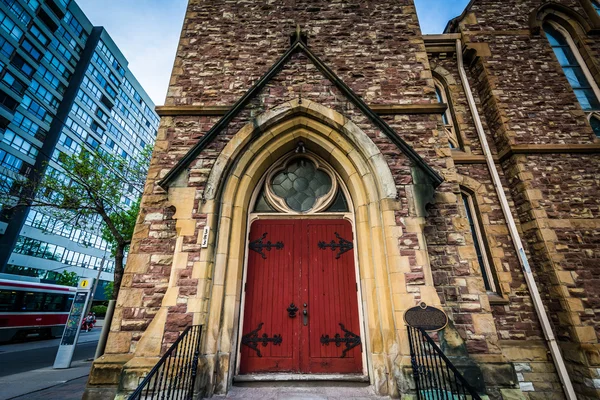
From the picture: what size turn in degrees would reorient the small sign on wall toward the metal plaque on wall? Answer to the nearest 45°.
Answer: approximately 90° to its left

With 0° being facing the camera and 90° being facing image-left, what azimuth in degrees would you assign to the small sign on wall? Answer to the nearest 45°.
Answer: approximately 0°

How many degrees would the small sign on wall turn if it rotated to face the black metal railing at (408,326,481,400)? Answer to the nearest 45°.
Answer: approximately 90° to its left

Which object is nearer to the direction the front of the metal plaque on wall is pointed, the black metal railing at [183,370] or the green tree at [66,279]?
the black metal railing

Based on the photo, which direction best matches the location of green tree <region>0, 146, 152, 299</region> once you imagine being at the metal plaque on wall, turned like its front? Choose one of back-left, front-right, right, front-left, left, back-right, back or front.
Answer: right

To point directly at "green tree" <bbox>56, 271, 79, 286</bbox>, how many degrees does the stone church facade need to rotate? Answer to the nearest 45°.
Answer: approximately 135° to its right

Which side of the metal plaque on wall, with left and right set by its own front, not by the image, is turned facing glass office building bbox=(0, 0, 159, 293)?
right

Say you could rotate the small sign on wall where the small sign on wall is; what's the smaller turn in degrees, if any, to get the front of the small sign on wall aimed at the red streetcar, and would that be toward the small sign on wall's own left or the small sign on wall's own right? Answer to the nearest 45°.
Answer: approximately 135° to the small sign on wall's own right

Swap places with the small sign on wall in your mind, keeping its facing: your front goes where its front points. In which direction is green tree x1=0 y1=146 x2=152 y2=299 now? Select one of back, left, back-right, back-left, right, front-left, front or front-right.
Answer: back-right

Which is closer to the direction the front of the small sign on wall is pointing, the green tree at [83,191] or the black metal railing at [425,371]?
the black metal railing

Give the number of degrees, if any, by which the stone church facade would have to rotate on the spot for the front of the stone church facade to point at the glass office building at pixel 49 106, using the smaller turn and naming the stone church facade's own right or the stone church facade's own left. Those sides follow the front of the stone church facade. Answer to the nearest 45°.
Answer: approximately 90° to the stone church facade's own right
